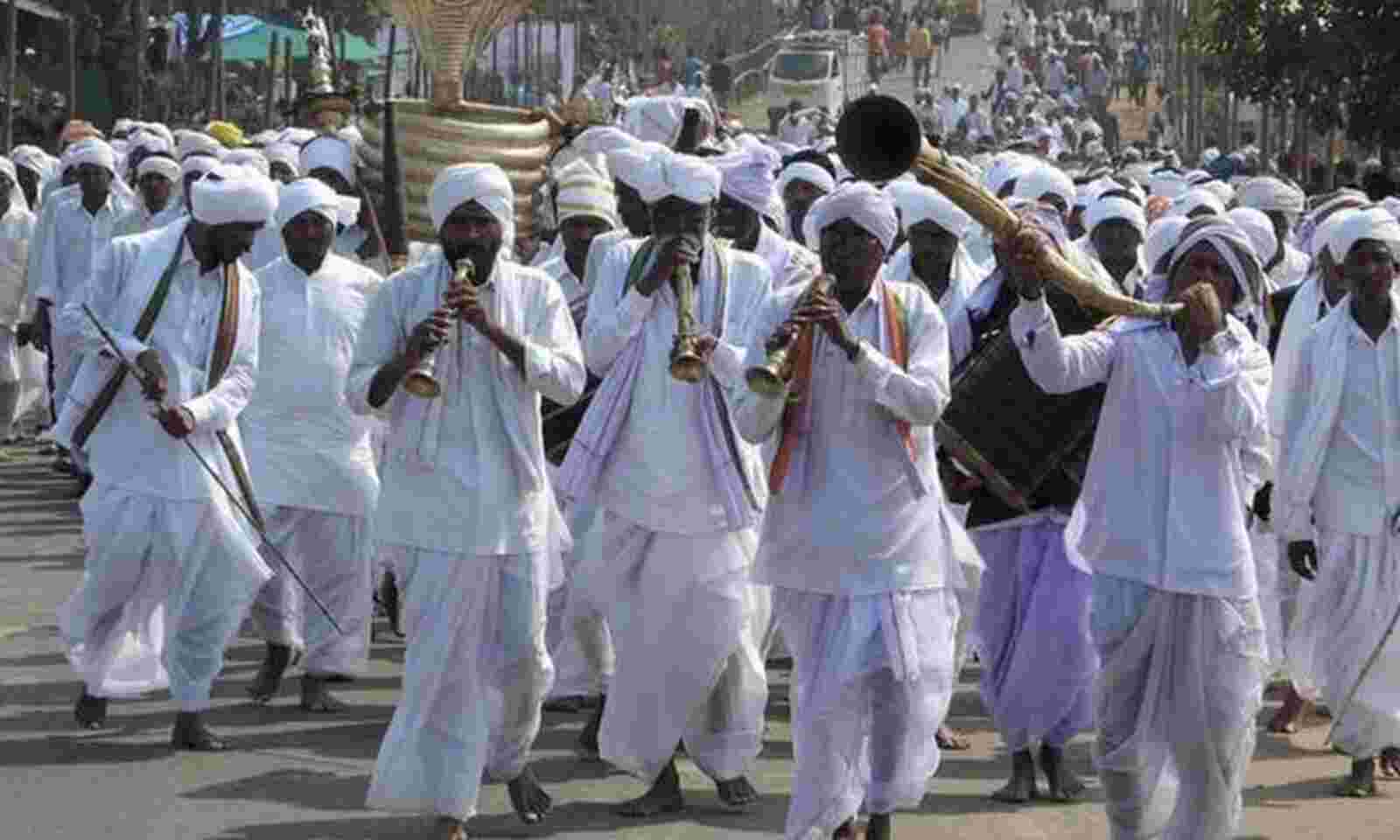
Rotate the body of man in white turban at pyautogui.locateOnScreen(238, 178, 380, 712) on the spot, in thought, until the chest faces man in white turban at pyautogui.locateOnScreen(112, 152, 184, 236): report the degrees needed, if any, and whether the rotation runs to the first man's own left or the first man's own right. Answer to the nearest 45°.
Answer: approximately 180°

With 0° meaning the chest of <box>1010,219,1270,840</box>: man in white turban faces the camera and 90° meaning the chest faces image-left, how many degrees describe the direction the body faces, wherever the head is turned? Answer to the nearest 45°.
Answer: approximately 0°

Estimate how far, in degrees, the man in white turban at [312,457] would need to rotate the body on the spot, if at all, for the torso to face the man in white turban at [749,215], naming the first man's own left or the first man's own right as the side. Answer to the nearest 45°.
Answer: approximately 90° to the first man's own left

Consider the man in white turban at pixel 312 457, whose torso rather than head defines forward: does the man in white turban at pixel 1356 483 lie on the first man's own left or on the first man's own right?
on the first man's own left

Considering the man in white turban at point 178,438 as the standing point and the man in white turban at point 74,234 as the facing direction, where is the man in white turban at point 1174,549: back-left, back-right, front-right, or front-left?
back-right

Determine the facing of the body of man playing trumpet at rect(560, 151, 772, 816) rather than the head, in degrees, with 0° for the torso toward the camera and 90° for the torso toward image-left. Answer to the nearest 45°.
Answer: approximately 0°

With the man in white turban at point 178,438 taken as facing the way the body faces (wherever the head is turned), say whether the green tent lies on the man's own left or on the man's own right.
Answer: on the man's own left

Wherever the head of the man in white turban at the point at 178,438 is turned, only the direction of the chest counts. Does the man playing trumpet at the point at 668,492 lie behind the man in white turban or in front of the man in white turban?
in front
